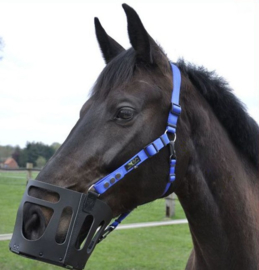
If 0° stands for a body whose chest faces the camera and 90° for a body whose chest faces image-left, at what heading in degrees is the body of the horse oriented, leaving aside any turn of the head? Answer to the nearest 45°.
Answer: approximately 90°

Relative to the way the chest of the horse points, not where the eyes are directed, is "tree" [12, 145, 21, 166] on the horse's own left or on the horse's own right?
on the horse's own right
